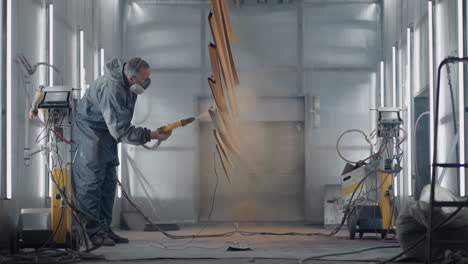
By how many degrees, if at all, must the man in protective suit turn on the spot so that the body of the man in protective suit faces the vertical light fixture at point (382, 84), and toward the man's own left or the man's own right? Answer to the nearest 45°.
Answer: approximately 45° to the man's own left

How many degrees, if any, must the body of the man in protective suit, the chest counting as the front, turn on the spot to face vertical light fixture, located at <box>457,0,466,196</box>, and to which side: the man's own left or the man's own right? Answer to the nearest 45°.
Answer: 0° — they already face it

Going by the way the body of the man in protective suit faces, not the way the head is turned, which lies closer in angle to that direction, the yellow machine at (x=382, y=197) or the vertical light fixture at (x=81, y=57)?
the yellow machine

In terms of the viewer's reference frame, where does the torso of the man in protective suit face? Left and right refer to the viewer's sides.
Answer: facing to the right of the viewer

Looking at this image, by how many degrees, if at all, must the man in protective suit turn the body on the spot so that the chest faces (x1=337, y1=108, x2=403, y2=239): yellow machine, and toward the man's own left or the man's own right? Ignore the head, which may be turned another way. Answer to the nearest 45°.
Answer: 0° — they already face it

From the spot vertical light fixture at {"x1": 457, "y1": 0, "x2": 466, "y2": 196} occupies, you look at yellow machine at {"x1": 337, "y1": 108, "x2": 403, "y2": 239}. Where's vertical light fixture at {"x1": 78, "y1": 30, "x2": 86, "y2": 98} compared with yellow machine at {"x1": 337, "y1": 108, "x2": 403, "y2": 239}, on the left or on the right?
left
